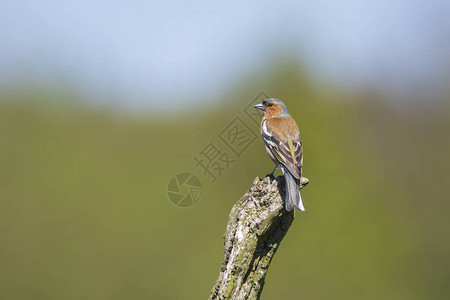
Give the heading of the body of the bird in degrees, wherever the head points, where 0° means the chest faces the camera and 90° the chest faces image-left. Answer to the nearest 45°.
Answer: approximately 135°
